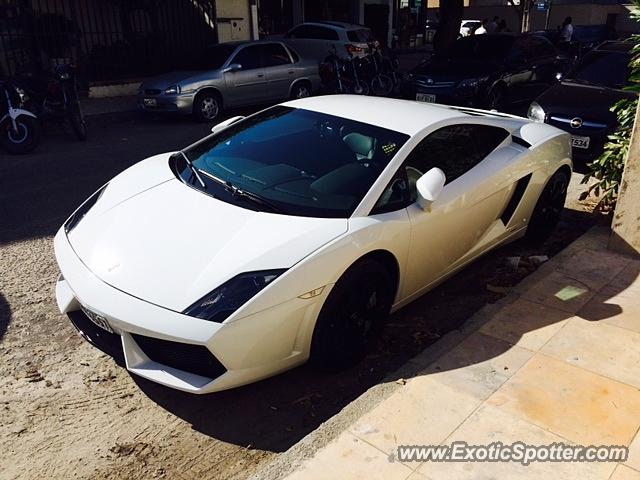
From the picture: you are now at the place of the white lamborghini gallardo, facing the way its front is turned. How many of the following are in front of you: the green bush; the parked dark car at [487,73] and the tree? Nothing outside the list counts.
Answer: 0

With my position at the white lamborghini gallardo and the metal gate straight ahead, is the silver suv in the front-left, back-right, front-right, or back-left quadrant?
front-right

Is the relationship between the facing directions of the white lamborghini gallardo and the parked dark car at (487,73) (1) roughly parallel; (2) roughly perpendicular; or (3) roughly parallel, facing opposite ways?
roughly parallel

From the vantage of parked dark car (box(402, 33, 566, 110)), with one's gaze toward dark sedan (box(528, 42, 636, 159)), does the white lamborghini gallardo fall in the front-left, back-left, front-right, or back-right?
front-right

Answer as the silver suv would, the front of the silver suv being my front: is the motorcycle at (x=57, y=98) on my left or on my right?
on my left

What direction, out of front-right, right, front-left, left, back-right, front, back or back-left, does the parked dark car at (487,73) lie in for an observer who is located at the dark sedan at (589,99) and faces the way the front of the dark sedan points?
right

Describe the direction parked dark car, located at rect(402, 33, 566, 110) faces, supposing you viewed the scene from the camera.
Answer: facing the viewer and to the left of the viewer

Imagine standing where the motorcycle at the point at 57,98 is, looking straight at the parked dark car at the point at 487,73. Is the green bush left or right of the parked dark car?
right

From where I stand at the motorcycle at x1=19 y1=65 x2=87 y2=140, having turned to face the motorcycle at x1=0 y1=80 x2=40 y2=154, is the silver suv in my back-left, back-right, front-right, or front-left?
back-left

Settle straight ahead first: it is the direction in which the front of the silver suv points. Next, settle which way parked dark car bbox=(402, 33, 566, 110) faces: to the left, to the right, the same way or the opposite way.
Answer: to the left

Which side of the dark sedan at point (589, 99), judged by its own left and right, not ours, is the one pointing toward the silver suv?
right
